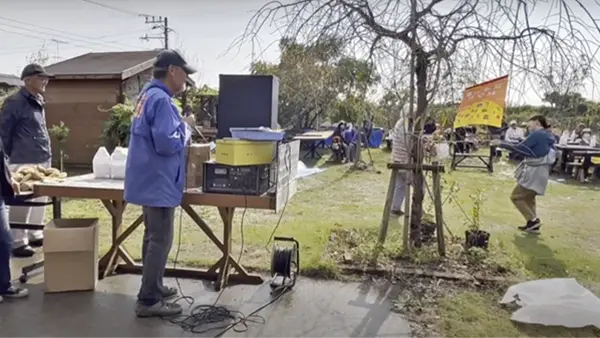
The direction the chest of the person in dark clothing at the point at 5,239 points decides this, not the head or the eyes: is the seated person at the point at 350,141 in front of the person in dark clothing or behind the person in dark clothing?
in front

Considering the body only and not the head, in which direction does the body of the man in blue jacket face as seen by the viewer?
to the viewer's right

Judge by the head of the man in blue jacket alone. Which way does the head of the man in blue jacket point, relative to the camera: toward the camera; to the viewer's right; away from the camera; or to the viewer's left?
to the viewer's right

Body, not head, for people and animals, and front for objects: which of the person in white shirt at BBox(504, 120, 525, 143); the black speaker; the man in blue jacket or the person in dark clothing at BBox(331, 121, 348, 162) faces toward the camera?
the person in white shirt

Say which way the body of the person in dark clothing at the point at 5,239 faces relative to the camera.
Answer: to the viewer's right

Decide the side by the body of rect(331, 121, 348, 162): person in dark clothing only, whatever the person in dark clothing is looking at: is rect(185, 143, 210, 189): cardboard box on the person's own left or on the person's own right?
on the person's own right

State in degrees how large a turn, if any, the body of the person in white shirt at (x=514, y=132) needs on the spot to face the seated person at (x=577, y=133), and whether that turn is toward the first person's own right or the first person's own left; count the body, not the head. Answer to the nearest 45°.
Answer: approximately 135° to the first person's own left

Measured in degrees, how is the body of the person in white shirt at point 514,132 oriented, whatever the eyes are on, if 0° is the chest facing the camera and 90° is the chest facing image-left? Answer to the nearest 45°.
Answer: approximately 0°
